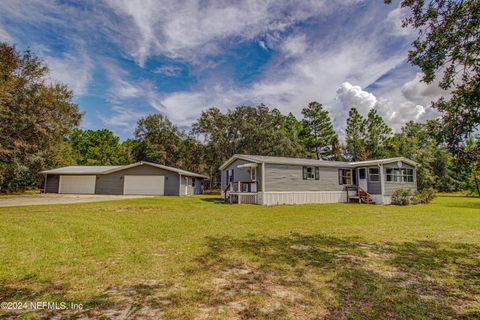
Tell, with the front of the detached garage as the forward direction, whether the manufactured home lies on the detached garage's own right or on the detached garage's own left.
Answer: on the detached garage's own left

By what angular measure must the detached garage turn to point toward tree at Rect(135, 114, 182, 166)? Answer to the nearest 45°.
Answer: approximately 180°

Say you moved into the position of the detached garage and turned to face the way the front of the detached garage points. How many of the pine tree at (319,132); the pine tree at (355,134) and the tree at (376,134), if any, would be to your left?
3

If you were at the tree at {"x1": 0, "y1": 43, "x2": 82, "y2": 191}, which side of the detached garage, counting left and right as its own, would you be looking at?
right

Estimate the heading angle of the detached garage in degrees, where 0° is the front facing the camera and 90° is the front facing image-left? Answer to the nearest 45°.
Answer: approximately 0°

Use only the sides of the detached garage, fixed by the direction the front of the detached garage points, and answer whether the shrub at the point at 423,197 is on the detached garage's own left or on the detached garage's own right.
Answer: on the detached garage's own left

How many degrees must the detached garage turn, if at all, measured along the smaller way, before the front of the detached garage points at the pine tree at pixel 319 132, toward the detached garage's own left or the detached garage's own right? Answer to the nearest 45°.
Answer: approximately 90° to the detached garage's own left

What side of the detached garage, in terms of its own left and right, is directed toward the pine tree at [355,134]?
left

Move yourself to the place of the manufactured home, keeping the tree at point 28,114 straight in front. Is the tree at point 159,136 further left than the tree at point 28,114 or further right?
right
